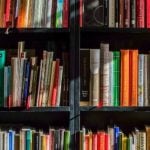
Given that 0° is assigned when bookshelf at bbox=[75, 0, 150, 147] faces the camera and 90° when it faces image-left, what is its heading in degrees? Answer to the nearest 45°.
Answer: approximately 0°

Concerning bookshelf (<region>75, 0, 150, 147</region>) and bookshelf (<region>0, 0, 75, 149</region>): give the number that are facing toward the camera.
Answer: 2

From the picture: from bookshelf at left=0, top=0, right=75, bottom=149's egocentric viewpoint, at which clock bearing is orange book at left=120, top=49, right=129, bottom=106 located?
The orange book is roughly at 10 o'clock from the bookshelf.

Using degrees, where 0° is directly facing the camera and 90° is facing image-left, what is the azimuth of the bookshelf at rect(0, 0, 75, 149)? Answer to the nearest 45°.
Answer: approximately 0°

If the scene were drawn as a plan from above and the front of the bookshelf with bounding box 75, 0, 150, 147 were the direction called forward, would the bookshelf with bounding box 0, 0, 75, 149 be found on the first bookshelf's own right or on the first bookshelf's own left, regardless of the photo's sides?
on the first bookshelf's own right
